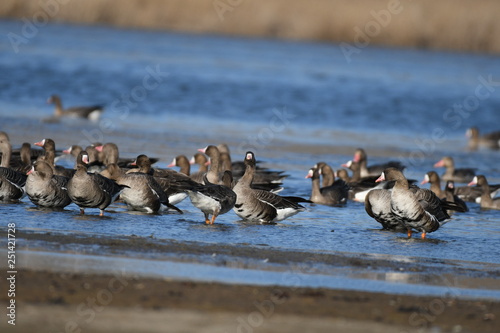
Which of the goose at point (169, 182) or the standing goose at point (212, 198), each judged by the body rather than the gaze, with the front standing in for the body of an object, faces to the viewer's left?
the goose

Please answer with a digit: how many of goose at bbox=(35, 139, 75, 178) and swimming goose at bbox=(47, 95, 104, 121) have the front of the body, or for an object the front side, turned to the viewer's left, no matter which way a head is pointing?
2

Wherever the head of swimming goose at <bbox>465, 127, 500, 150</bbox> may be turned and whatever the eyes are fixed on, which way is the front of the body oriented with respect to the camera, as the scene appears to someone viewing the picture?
to the viewer's left

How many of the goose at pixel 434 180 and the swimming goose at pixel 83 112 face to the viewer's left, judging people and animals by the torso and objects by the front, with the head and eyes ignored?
2

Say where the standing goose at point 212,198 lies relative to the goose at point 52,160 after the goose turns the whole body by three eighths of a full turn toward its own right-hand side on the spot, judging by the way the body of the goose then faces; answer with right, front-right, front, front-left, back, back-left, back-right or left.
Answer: right

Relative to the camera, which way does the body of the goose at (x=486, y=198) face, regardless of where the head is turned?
to the viewer's left

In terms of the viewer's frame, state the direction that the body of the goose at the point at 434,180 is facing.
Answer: to the viewer's left

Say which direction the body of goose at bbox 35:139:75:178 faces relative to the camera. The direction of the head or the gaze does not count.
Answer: to the viewer's left

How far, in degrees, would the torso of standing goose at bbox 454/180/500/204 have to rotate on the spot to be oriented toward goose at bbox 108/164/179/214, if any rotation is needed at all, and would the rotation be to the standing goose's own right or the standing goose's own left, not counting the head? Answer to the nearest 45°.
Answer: approximately 45° to the standing goose's own left

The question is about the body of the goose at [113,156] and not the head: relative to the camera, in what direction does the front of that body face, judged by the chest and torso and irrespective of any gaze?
to the viewer's left

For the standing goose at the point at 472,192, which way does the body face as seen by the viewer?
to the viewer's left

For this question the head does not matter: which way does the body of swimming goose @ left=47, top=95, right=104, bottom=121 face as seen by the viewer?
to the viewer's left
